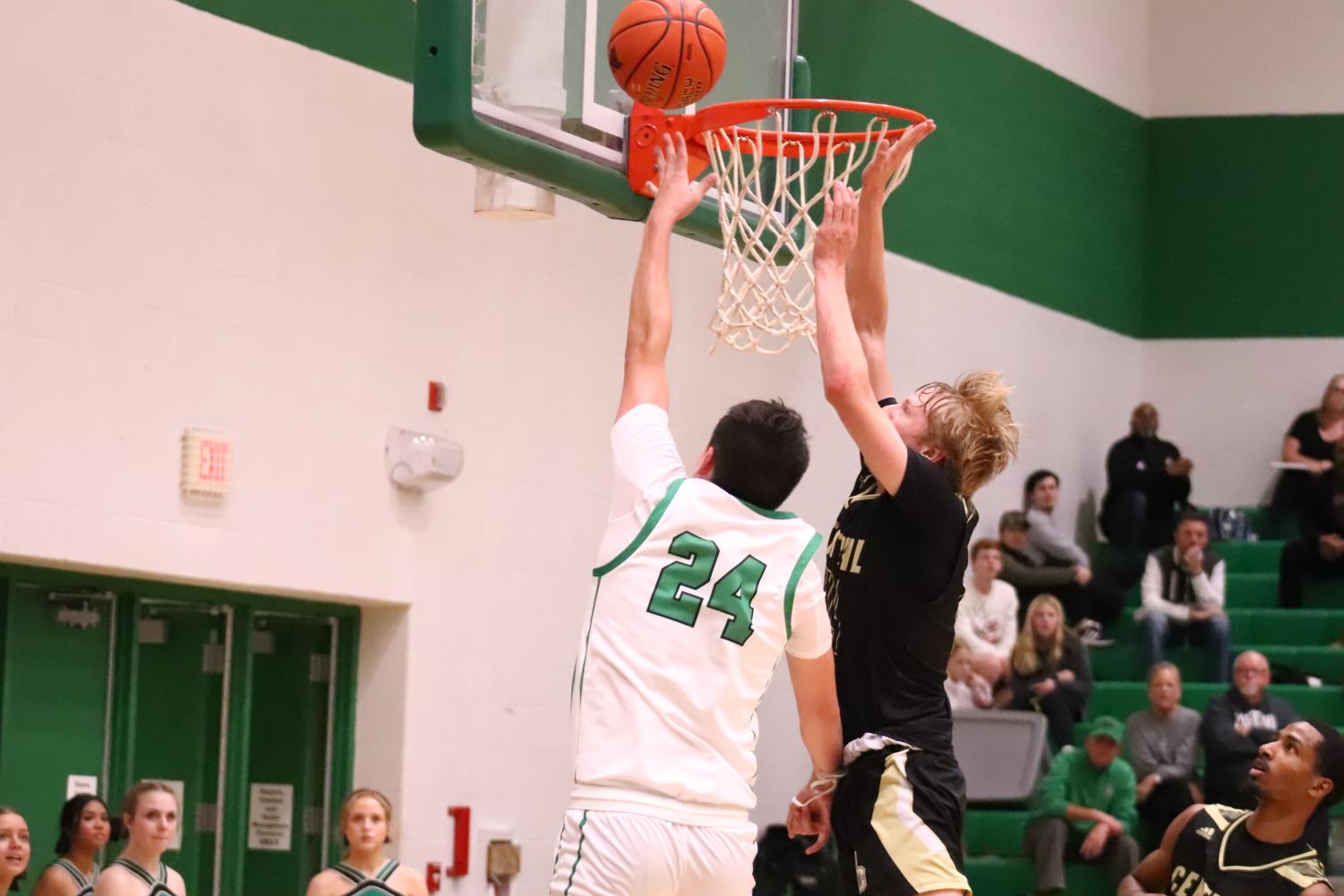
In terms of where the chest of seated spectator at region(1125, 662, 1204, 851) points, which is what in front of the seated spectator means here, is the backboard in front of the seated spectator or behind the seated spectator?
in front

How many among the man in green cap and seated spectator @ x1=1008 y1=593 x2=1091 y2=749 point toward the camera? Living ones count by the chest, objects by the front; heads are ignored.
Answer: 2

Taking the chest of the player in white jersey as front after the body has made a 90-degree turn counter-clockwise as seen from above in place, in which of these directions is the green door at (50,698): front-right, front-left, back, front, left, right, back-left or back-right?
front-right

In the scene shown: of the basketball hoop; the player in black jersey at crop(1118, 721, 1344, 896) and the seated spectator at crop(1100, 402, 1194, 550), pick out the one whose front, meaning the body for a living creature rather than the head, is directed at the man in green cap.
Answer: the seated spectator

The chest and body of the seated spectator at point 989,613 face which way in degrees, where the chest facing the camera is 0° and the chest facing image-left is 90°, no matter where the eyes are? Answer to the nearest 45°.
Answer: approximately 0°

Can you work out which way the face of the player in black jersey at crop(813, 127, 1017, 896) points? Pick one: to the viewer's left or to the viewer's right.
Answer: to the viewer's left

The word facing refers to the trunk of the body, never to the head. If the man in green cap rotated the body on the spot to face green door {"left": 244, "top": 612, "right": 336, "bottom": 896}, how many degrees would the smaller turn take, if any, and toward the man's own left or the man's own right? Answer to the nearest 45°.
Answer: approximately 45° to the man's own right

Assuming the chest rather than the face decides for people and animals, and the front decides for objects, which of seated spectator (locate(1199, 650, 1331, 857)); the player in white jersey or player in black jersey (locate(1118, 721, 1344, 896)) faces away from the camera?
the player in white jersey

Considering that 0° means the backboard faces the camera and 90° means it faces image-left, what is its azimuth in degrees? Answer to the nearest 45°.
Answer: approximately 315°

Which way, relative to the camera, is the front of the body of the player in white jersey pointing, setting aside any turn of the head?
away from the camera

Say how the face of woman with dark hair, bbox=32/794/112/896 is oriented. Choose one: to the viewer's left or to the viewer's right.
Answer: to the viewer's right
